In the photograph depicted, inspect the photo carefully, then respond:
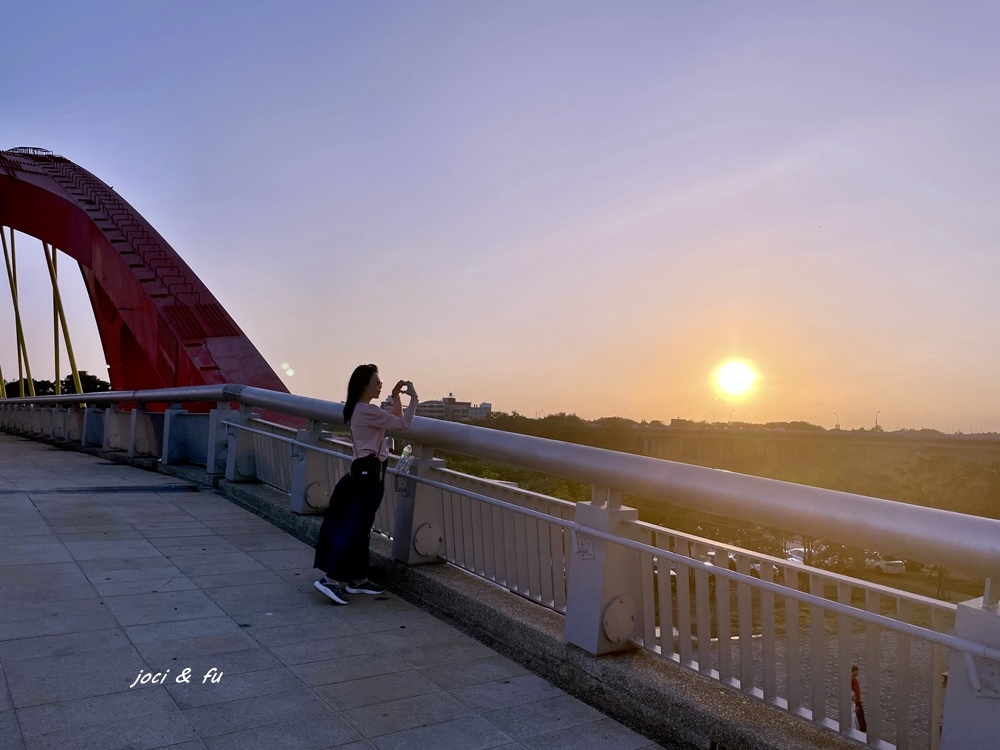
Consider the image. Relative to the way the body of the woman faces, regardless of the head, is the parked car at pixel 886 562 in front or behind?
in front

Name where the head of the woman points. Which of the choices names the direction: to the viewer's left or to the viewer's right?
to the viewer's right

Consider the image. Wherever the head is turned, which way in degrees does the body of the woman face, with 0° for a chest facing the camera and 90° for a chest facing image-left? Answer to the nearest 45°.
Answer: approximately 270°
